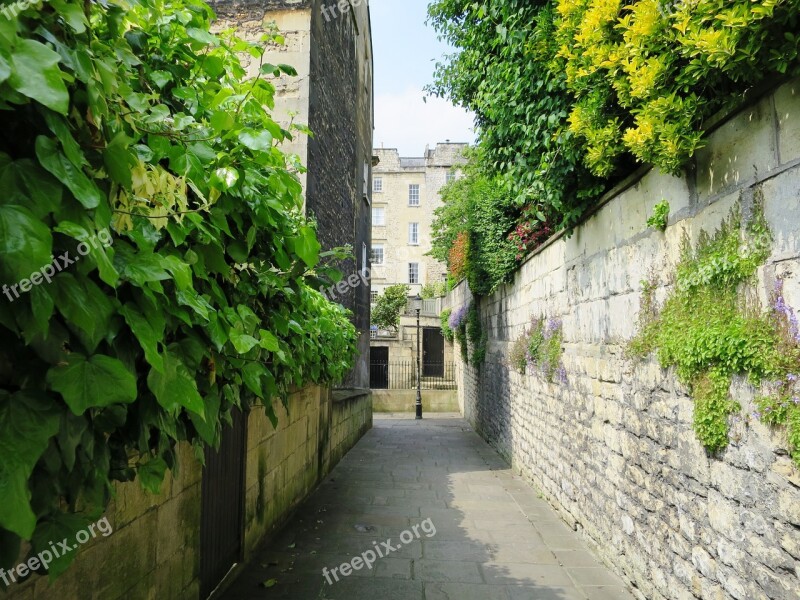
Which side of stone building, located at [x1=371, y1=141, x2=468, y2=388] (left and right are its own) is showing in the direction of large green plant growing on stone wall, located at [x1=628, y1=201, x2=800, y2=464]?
front

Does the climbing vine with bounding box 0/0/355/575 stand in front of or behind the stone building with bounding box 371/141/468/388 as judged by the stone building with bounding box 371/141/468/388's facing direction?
in front

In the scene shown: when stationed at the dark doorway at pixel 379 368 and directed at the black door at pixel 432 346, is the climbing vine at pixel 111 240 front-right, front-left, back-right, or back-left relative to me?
back-right

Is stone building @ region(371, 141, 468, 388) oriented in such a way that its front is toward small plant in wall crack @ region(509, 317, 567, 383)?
yes

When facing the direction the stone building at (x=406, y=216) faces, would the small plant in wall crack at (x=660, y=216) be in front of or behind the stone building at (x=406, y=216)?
in front

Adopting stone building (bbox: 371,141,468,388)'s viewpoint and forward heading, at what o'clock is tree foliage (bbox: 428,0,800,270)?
The tree foliage is roughly at 12 o'clock from the stone building.

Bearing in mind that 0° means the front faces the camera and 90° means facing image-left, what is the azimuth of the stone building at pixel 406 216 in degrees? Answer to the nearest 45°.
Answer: approximately 0°

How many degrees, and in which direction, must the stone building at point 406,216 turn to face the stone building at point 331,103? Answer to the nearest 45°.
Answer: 0° — it already faces it

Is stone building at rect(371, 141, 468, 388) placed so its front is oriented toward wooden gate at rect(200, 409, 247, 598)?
yes
